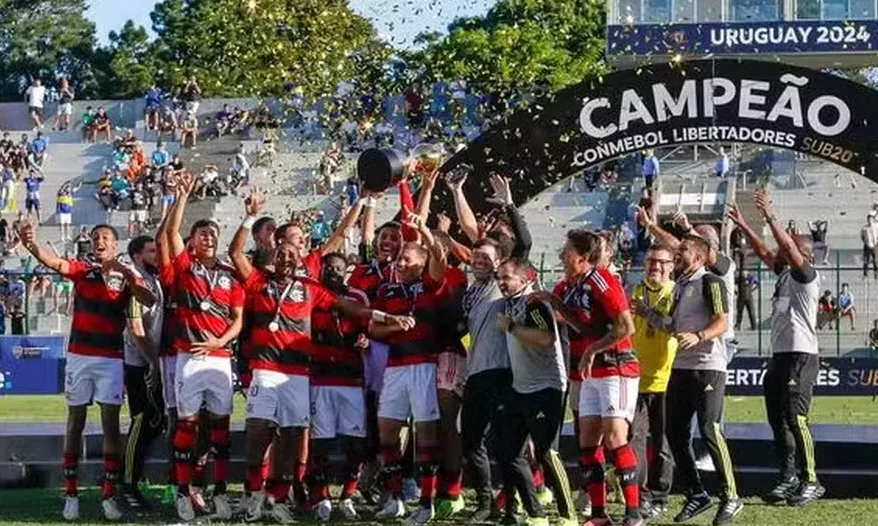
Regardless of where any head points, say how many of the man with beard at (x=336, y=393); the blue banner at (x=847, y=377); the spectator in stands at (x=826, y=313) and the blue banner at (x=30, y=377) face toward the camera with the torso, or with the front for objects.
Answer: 4

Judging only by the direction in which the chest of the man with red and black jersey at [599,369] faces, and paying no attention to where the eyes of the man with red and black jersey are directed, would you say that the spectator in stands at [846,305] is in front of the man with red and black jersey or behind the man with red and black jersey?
behind

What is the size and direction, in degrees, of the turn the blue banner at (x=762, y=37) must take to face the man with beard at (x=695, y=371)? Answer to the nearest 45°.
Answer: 0° — it already faces them

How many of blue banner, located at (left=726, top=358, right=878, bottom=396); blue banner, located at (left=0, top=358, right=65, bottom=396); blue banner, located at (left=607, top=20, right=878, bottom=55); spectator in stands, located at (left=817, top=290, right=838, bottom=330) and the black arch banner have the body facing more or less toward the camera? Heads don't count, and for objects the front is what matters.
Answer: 5

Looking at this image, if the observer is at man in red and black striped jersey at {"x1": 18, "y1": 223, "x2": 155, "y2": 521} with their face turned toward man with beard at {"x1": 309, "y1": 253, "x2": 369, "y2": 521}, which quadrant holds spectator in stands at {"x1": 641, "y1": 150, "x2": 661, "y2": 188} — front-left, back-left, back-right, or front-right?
front-left

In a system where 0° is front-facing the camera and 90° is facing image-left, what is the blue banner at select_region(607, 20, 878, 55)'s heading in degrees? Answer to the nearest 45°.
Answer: approximately 0°

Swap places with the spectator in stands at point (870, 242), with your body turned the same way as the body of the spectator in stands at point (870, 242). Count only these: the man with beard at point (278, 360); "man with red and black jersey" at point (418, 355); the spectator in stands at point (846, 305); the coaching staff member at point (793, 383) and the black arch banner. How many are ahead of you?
5

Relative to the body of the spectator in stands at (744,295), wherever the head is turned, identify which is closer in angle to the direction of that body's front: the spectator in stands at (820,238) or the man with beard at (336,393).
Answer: the man with beard

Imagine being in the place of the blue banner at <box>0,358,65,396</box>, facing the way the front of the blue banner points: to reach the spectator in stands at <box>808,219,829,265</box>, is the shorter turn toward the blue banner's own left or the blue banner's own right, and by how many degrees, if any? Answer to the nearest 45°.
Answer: approximately 90° to the blue banner's own left

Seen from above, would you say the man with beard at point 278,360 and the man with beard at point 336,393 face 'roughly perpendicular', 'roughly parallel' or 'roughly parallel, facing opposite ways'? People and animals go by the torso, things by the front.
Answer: roughly parallel

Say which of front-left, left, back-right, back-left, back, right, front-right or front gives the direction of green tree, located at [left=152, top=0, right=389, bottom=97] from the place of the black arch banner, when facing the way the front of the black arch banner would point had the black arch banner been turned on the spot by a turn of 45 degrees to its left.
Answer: back

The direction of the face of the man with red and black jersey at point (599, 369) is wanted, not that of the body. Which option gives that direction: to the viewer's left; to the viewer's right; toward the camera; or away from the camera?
to the viewer's left

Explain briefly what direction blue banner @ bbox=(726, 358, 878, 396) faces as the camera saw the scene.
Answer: facing the viewer

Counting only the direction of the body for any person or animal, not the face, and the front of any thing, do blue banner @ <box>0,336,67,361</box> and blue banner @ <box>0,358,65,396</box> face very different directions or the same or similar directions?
same or similar directions

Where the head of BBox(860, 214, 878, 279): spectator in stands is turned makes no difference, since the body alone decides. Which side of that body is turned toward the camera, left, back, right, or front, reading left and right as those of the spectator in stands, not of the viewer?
front
